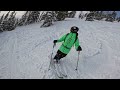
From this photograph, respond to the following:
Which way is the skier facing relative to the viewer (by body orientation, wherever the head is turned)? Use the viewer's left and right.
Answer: facing the viewer

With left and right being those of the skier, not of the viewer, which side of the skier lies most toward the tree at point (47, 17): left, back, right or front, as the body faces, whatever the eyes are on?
back
